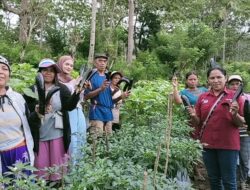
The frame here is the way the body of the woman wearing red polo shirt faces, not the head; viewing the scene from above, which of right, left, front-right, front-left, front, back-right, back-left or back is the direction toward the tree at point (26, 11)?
back-right

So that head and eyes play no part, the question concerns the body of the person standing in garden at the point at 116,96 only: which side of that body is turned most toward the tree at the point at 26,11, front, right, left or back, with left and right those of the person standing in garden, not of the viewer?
back

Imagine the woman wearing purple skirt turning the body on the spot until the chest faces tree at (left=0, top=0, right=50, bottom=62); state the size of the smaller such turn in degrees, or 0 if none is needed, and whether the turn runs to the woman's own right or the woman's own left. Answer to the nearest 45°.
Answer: approximately 180°

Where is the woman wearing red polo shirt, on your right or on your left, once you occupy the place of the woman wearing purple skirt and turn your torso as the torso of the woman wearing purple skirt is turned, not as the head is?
on your left

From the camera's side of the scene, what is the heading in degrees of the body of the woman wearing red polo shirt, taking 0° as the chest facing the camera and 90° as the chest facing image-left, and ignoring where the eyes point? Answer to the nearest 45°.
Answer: approximately 0°
